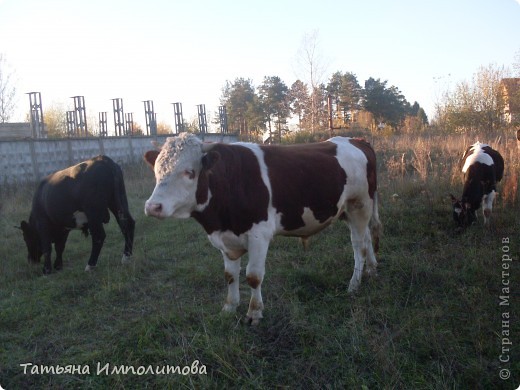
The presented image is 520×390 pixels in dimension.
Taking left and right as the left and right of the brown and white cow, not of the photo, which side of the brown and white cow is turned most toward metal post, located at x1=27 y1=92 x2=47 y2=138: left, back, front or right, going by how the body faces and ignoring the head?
right

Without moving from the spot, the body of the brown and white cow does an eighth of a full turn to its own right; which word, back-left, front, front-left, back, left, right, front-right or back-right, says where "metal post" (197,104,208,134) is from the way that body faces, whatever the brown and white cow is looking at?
right

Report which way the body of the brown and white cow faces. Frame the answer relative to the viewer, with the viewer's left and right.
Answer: facing the viewer and to the left of the viewer

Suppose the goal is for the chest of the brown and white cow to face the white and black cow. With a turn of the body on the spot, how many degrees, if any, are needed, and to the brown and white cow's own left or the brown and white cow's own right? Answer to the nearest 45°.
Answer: approximately 180°

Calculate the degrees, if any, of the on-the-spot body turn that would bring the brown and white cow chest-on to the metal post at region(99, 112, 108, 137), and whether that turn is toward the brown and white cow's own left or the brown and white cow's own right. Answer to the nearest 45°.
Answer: approximately 135° to the brown and white cow's own right

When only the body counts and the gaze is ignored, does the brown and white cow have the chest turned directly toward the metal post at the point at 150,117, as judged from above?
no

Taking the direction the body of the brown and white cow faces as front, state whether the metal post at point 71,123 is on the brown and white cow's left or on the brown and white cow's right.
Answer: on the brown and white cow's right

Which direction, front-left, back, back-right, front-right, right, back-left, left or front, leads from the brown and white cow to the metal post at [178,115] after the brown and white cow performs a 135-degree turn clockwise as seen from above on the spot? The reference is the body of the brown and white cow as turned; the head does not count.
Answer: front

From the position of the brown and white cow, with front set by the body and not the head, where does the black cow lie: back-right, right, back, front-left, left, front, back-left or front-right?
right

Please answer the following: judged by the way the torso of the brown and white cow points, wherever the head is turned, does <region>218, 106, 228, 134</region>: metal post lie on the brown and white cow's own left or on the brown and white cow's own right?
on the brown and white cow's own right
